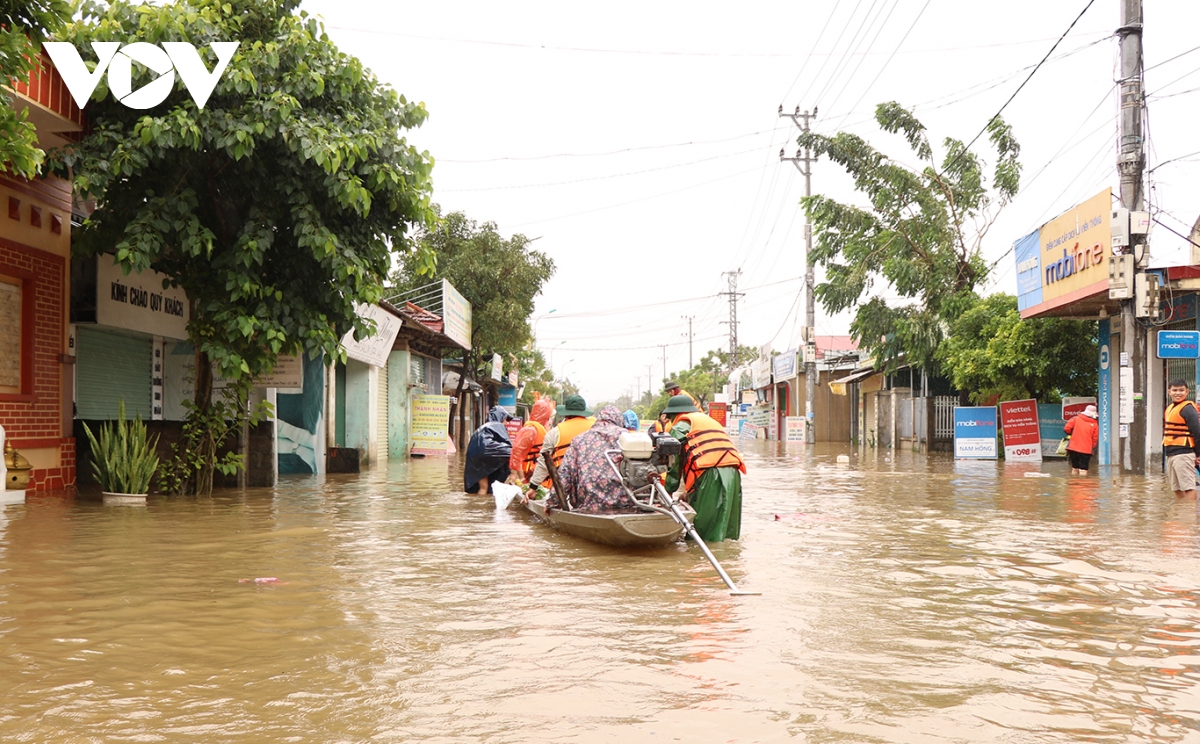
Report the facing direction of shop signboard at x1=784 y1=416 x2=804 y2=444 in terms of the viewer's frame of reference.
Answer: facing the viewer

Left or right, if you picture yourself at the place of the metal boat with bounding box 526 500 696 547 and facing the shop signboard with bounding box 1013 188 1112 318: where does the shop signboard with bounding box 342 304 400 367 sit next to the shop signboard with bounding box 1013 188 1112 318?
left

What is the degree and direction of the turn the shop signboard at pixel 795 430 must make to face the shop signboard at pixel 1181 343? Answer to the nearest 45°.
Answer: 0° — it already faces it

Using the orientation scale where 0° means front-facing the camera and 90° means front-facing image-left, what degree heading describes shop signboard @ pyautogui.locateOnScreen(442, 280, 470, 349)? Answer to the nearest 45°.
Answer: approximately 315°

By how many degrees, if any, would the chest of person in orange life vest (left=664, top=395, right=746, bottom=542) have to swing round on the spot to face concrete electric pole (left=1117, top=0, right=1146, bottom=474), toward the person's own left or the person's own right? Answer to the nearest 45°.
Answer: approximately 90° to the person's own right

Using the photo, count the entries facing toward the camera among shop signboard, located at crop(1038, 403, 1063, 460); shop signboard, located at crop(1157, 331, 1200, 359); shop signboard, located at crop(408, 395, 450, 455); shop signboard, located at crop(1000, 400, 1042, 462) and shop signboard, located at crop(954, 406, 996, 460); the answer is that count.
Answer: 5

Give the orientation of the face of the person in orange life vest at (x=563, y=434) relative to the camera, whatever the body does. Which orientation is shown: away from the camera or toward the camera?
away from the camera

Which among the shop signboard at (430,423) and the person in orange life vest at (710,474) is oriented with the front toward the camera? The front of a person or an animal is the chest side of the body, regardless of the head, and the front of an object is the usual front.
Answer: the shop signboard

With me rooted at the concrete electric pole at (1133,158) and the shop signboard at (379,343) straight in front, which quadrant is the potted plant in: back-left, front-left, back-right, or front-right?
front-left

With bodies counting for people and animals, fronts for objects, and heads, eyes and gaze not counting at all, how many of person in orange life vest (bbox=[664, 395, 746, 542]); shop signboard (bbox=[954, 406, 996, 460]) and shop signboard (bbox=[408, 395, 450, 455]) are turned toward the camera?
2

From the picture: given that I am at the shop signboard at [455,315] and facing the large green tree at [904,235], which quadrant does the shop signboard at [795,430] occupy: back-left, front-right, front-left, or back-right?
front-left

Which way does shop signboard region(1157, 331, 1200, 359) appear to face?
toward the camera

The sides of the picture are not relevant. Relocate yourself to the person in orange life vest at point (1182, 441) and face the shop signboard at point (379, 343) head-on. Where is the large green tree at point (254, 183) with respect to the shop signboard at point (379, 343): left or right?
left

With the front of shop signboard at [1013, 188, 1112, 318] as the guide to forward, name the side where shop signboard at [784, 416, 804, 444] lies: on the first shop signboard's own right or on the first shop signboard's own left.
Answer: on the first shop signboard's own right
